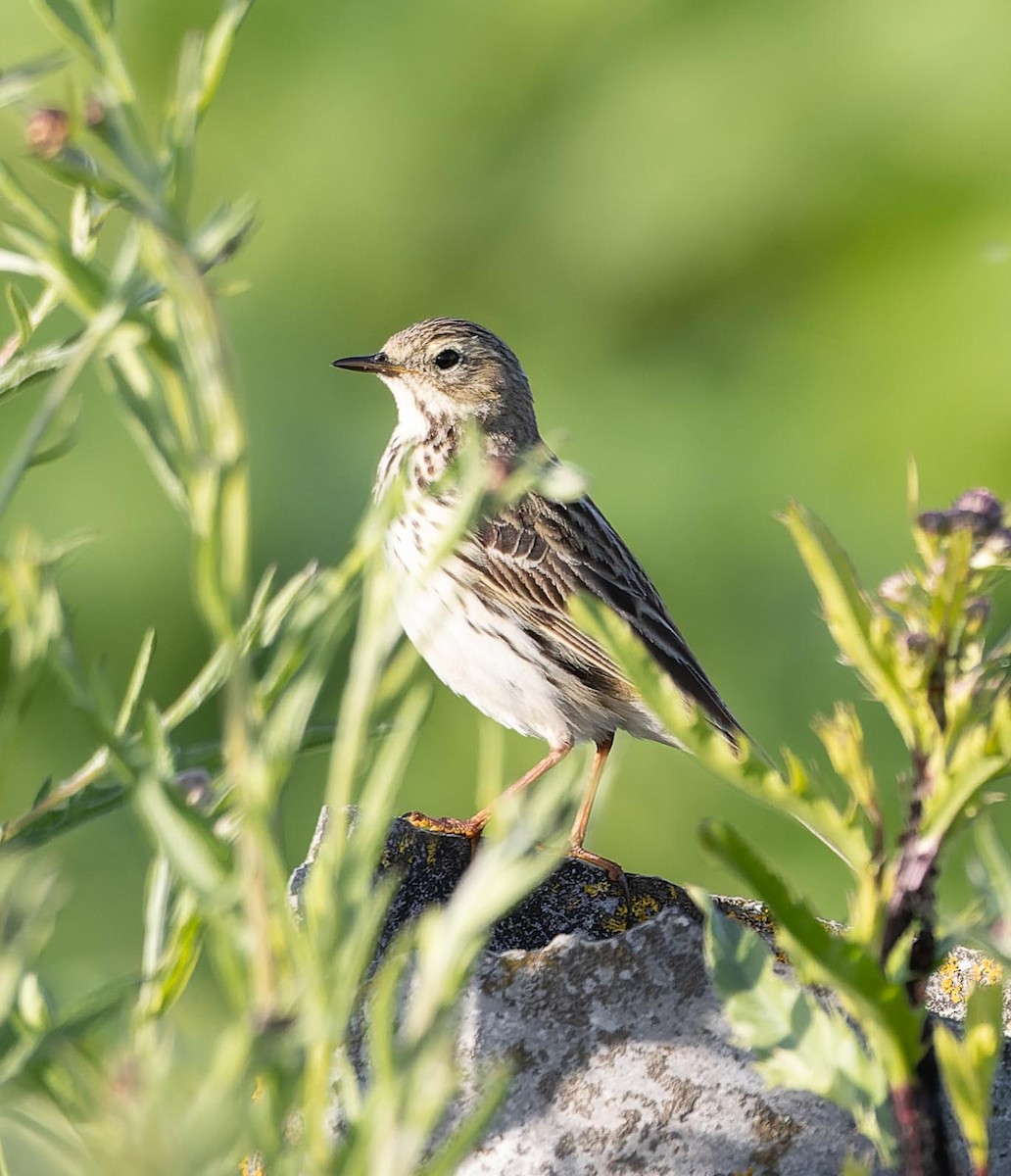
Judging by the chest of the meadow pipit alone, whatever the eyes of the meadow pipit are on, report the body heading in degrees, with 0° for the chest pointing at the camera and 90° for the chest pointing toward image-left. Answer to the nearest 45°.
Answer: approximately 90°

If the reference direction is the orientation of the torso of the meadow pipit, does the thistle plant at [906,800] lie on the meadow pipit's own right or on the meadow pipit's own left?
on the meadow pipit's own left
